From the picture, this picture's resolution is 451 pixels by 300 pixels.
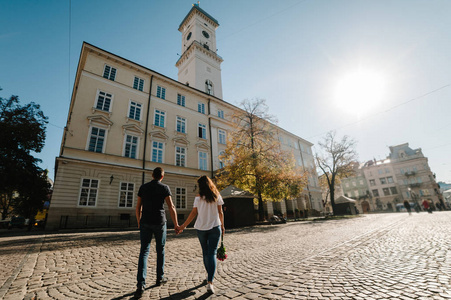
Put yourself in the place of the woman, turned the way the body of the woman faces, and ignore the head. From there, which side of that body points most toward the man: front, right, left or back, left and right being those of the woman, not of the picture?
left

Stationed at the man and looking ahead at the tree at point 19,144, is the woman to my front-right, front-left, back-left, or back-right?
back-right

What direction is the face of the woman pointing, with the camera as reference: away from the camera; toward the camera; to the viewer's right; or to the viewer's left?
away from the camera

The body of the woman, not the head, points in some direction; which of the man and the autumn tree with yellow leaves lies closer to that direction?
the autumn tree with yellow leaves

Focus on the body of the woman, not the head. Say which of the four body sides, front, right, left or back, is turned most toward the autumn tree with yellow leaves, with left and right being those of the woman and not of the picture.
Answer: front

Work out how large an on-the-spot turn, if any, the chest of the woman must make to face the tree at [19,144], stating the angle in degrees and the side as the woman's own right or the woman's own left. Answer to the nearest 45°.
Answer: approximately 45° to the woman's own left

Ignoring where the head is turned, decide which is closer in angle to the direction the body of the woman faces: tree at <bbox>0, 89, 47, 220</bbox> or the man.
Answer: the tree

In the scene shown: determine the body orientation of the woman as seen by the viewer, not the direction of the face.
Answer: away from the camera
